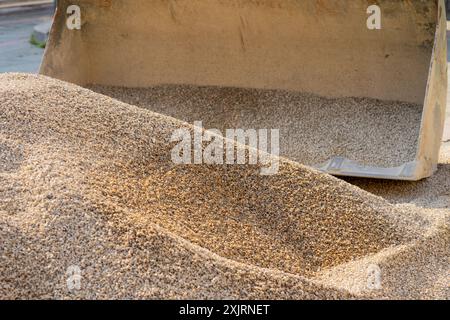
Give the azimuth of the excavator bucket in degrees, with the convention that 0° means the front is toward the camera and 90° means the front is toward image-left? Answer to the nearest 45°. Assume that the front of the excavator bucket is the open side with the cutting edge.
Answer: approximately 0°
